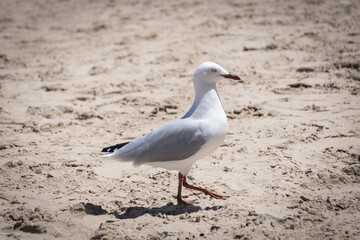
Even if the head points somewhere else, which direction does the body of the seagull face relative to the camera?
to the viewer's right
